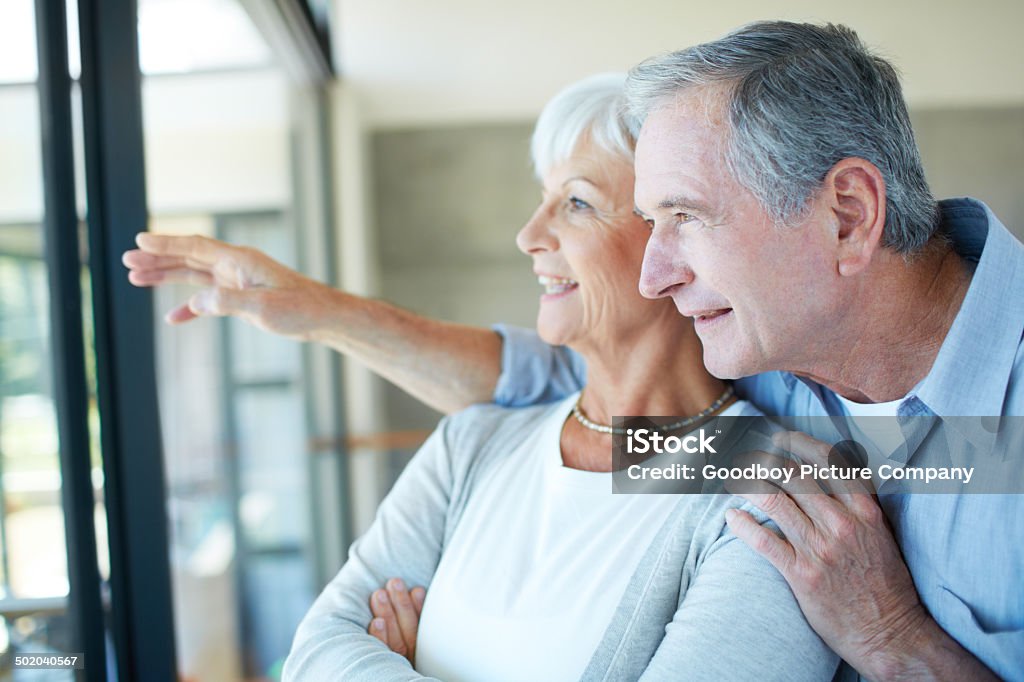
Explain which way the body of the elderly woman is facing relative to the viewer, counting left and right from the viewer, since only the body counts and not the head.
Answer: facing the viewer and to the left of the viewer

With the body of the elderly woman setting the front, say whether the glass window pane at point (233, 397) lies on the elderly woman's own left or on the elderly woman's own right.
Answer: on the elderly woman's own right

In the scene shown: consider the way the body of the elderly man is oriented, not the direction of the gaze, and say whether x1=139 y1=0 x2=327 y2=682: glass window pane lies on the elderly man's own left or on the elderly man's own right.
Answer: on the elderly man's own right

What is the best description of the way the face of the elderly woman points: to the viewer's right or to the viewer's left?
to the viewer's left

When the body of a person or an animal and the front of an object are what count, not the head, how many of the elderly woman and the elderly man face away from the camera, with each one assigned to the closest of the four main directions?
0

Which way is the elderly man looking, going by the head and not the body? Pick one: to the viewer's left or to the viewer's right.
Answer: to the viewer's left
